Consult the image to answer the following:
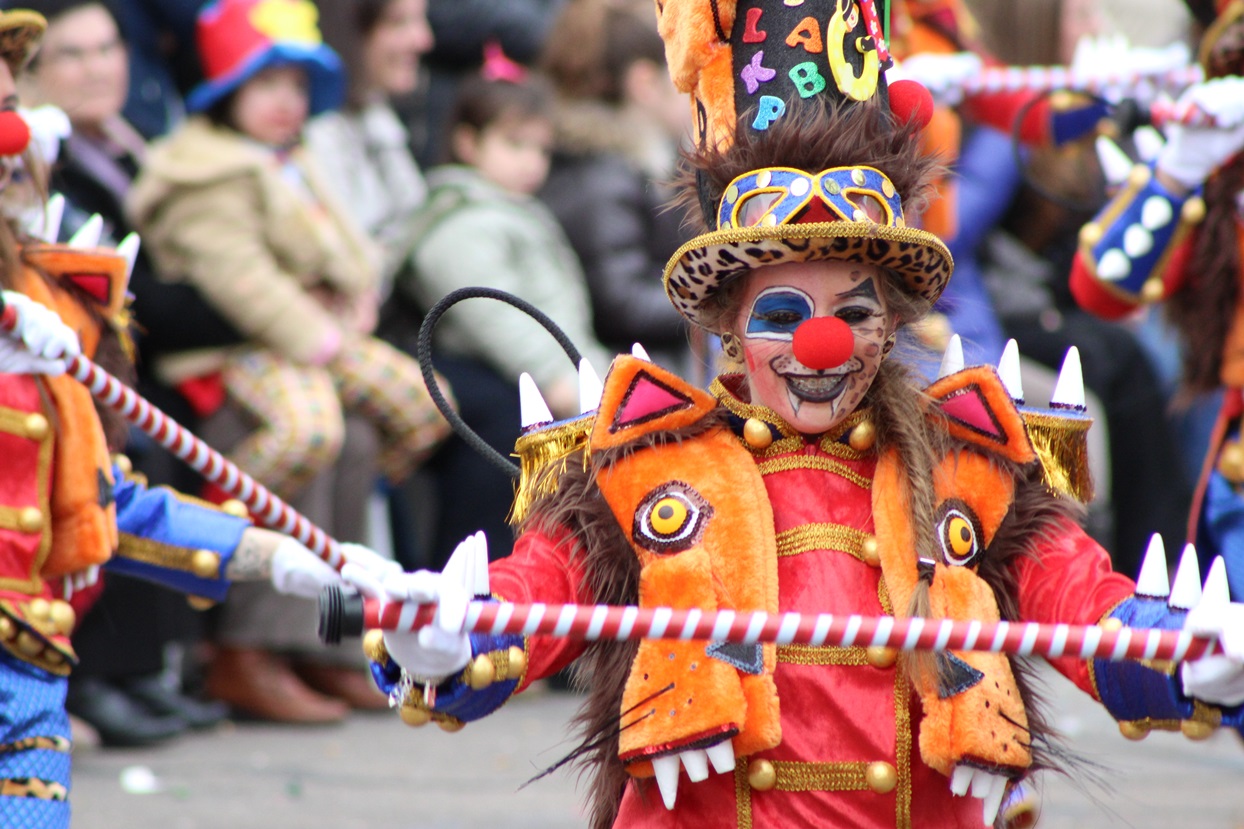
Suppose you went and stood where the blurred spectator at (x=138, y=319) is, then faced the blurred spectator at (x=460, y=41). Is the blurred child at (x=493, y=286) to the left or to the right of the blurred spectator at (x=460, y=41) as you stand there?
right

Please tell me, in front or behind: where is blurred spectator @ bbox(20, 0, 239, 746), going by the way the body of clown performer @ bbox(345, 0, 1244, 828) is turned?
behind

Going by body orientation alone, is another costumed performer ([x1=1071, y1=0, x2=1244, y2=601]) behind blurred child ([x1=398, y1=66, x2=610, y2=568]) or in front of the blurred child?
in front

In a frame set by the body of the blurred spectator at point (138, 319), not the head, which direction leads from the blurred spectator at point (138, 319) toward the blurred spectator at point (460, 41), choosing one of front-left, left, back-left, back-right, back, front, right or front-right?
left

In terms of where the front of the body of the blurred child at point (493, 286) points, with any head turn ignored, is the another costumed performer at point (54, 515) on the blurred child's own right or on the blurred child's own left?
on the blurred child's own right

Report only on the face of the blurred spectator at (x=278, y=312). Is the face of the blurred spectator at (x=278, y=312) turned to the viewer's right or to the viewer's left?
to the viewer's right

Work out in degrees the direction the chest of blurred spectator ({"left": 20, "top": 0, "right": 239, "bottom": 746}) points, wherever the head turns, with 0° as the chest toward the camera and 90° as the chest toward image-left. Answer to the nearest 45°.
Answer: approximately 315°

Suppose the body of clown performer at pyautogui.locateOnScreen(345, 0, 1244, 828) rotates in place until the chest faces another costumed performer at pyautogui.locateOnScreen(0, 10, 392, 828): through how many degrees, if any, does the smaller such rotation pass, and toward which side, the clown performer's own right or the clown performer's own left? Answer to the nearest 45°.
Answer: approximately 90° to the clown performer's own right

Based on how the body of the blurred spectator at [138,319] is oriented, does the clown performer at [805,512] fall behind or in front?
in front

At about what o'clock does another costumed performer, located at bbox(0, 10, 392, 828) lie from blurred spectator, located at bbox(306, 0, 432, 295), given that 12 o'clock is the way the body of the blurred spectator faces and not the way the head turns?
Another costumed performer is roughly at 2 o'clock from the blurred spectator.
